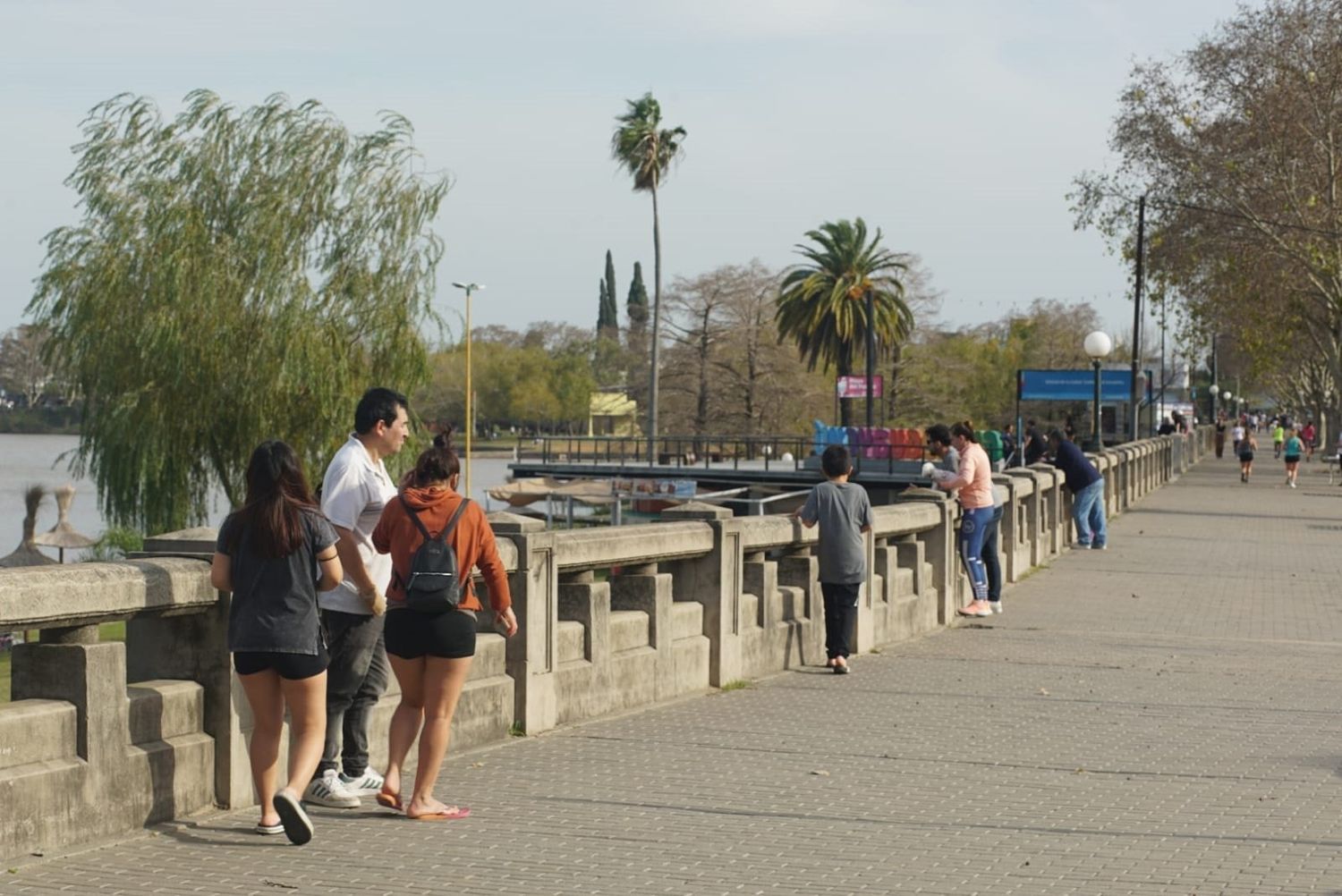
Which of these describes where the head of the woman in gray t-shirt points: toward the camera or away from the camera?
away from the camera

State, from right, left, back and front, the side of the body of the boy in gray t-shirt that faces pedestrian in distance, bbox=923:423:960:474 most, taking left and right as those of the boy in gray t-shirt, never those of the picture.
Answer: front

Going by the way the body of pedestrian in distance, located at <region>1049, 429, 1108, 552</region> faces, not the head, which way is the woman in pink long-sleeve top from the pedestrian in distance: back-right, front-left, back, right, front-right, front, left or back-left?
left

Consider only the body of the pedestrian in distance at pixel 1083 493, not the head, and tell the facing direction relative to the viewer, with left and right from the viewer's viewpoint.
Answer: facing to the left of the viewer

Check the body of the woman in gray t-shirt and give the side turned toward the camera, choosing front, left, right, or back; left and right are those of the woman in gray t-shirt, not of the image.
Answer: back

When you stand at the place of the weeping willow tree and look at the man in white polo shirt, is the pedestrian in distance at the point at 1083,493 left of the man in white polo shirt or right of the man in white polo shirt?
left

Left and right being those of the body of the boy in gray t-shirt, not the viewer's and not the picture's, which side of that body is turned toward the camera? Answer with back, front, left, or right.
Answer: back

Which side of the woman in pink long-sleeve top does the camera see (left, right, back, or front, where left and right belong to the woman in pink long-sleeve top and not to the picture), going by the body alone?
left

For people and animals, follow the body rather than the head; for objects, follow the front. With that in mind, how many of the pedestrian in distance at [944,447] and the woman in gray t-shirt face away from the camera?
1

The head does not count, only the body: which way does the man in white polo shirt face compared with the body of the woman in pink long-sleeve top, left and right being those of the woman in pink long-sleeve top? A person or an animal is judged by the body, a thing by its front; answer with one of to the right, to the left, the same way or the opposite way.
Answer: the opposite way

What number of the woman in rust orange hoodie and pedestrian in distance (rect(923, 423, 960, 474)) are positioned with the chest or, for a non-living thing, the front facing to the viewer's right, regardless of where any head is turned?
0

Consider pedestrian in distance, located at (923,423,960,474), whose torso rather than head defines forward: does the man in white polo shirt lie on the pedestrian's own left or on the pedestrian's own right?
on the pedestrian's own left

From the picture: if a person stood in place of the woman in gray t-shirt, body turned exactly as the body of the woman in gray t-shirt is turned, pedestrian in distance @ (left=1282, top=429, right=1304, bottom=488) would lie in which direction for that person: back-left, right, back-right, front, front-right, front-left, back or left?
front-right

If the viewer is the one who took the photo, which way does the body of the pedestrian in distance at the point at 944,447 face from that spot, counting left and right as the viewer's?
facing to the left of the viewer

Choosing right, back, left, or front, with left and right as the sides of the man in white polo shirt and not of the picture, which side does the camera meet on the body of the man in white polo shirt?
right

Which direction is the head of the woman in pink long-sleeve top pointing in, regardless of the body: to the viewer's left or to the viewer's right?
to the viewer's left
